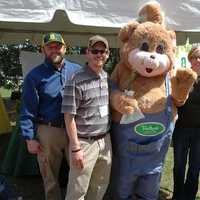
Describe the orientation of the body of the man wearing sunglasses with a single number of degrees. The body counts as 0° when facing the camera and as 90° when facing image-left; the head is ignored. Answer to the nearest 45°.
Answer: approximately 315°

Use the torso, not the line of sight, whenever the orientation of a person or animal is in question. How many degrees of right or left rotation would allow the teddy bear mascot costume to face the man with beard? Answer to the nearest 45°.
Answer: approximately 90° to its right

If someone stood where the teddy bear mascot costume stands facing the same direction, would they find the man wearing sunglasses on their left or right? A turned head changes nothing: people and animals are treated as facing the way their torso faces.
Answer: on their right
